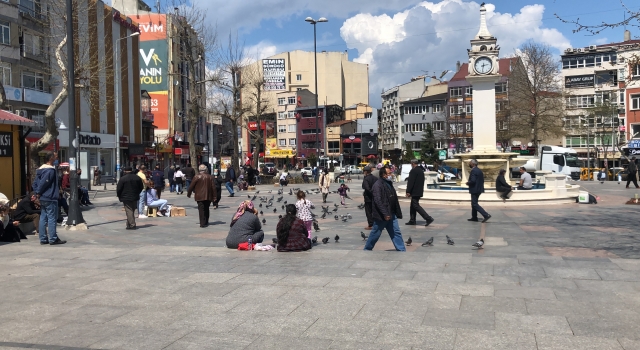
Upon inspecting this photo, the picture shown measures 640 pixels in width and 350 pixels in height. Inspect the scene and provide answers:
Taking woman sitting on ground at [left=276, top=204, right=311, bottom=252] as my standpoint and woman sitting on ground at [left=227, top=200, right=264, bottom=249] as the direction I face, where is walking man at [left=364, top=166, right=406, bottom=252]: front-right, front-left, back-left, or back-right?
back-right

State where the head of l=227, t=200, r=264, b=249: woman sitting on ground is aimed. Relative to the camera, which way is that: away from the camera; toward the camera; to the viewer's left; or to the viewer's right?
away from the camera

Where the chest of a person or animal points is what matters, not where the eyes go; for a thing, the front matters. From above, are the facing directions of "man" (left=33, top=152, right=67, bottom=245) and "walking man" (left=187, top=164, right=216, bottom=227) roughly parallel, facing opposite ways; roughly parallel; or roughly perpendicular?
roughly perpendicular

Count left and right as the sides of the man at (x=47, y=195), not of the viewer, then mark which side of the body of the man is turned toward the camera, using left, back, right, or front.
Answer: right

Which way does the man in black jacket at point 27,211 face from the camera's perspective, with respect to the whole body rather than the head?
to the viewer's right

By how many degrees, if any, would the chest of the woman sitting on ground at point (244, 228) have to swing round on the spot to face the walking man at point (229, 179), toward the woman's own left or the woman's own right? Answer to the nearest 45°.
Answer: approximately 45° to the woman's own left

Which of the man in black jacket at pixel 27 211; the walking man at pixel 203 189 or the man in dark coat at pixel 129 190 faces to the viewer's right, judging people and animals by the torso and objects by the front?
the man in black jacket
